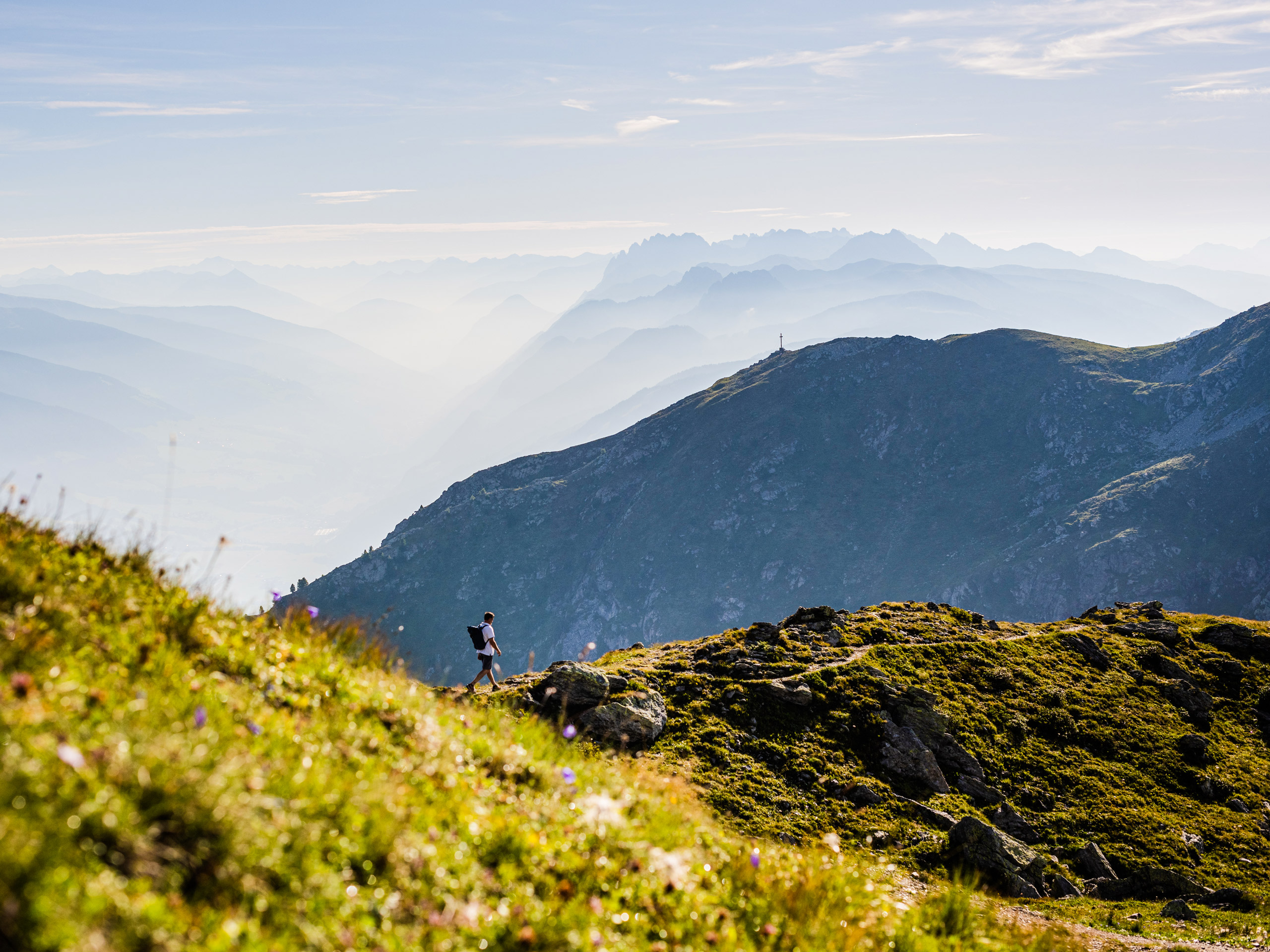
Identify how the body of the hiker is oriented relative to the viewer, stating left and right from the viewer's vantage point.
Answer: facing to the right of the viewer

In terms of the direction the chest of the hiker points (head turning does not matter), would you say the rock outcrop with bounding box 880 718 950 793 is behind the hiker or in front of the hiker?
in front

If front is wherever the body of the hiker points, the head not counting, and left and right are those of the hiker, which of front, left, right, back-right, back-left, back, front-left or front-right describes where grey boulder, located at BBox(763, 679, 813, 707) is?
front

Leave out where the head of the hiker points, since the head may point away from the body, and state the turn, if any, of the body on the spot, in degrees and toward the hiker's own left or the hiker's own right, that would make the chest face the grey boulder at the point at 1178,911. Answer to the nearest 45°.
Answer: approximately 45° to the hiker's own right

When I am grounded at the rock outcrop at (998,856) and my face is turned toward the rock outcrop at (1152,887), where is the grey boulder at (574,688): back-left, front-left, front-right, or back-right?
back-left

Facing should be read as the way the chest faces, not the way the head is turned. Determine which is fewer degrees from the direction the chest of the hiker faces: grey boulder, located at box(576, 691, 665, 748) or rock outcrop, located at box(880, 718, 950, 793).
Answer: the rock outcrop

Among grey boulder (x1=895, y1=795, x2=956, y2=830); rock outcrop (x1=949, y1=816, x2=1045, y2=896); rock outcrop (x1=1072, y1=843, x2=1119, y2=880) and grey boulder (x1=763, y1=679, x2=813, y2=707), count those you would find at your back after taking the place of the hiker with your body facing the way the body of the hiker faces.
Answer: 0

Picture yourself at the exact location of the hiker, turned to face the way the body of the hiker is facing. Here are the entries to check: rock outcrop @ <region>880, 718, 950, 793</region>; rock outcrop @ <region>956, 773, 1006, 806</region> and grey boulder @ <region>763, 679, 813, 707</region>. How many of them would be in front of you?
3

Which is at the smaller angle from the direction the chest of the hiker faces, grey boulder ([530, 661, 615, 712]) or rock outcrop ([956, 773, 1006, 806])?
the grey boulder
